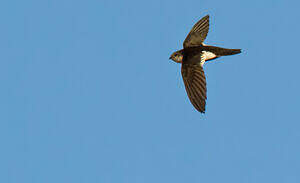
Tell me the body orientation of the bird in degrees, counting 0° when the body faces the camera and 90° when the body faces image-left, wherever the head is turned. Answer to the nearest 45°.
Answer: approximately 90°
